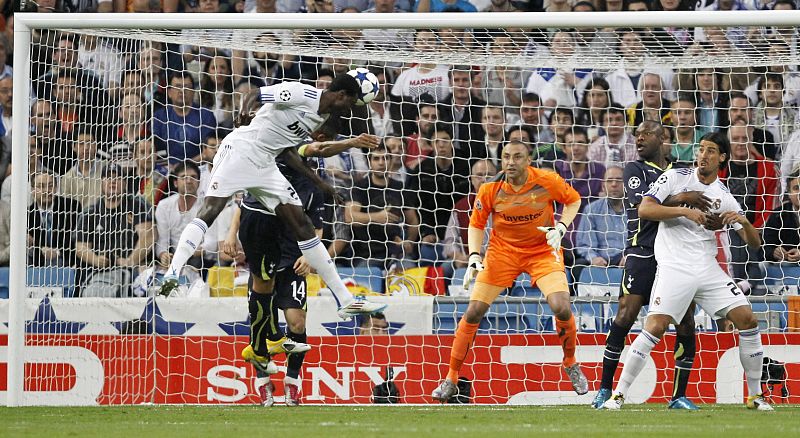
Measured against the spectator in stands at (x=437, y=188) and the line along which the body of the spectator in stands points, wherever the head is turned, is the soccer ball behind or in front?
in front

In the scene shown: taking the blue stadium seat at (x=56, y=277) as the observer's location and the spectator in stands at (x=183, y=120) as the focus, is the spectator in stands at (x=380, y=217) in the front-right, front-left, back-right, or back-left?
front-right

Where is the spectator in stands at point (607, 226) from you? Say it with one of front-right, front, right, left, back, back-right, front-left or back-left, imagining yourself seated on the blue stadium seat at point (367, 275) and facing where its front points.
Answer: left

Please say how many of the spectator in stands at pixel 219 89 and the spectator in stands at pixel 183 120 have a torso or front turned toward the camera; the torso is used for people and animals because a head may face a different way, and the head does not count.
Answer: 2

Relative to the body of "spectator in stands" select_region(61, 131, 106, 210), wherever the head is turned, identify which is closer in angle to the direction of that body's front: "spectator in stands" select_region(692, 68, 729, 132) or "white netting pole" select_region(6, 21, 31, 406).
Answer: the white netting pole

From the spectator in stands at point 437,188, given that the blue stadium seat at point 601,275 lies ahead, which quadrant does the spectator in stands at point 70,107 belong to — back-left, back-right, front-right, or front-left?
back-right

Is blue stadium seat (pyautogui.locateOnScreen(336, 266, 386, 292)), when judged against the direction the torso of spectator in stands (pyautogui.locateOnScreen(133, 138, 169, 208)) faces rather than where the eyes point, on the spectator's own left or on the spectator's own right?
on the spectator's own left

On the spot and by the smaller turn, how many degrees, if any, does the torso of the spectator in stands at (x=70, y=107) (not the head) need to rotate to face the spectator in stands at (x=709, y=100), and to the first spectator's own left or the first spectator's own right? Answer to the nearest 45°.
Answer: approximately 90° to the first spectator's own left

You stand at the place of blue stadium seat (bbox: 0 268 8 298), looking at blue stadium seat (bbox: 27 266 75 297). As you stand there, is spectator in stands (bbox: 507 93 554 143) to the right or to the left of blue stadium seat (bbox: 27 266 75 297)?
left

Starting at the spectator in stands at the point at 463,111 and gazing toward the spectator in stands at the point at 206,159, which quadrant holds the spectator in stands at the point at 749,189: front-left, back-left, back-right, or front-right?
back-left

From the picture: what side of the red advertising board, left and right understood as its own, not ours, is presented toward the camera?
front

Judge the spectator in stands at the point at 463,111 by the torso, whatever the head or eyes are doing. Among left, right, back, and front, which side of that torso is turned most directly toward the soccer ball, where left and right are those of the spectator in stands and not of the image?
front

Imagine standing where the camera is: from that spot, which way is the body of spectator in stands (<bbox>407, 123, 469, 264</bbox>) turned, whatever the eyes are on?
toward the camera
